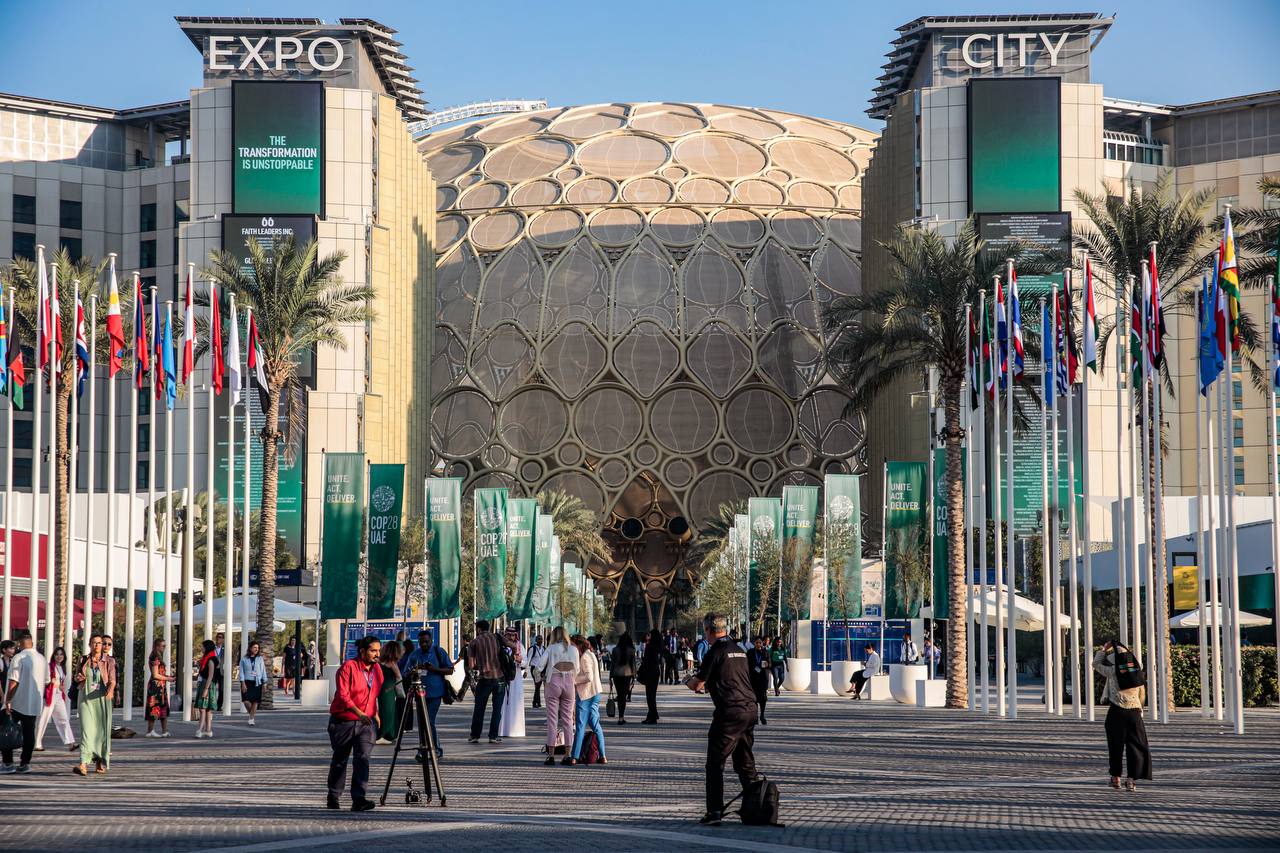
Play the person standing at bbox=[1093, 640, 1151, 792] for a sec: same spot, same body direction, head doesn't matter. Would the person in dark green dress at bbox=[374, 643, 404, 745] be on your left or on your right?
on your left

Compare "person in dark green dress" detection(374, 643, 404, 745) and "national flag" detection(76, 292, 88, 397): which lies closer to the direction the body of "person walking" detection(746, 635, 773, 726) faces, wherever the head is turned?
the person in dark green dress

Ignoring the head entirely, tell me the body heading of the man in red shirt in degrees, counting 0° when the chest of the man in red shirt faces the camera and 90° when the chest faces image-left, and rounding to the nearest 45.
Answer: approximately 315°

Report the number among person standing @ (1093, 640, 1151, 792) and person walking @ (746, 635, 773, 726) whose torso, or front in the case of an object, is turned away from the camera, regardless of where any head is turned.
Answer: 1

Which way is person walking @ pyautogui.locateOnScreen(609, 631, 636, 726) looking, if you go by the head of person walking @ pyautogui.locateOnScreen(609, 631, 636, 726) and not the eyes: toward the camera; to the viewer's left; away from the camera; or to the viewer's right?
away from the camera

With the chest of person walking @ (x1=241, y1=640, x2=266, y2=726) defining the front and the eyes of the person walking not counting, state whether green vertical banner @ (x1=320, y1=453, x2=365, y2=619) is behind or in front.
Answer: behind
